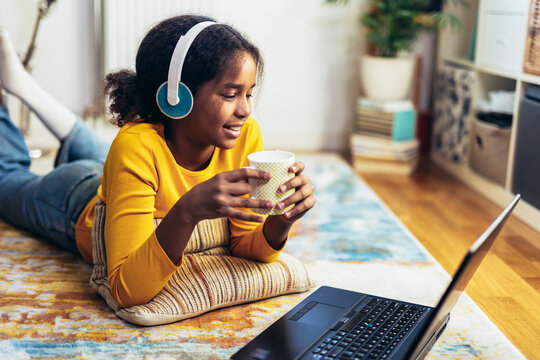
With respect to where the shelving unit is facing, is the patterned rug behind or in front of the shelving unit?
in front

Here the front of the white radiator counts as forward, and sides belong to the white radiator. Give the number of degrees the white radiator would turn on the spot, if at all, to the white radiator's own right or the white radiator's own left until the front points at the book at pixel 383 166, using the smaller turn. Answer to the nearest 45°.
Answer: approximately 90° to the white radiator's own left

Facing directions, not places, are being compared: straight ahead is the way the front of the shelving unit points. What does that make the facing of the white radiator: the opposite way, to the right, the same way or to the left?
to the left

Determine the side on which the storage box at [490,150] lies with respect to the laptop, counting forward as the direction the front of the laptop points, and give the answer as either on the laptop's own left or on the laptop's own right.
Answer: on the laptop's own right

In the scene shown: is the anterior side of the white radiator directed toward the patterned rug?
yes

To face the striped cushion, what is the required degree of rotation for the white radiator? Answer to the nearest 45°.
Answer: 0° — it already faces it

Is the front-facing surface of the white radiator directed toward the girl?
yes

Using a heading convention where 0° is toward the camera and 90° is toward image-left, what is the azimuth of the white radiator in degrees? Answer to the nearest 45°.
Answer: approximately 0°

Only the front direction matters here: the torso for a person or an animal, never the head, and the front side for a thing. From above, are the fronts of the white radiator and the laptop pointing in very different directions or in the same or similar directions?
very different directions

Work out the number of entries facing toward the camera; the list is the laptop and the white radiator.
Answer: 1

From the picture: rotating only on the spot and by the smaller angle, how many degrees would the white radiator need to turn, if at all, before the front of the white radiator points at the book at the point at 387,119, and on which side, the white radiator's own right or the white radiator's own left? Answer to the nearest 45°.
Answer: approximately 90° to the white radiator's own left
